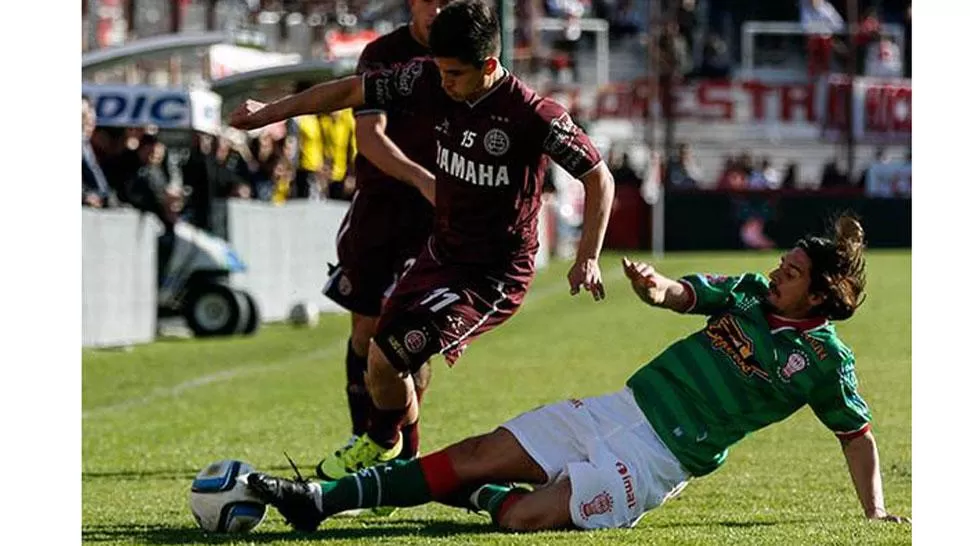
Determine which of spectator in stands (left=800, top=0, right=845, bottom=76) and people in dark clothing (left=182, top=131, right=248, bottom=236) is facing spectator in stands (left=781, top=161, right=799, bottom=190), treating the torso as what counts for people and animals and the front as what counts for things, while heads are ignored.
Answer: spectator in stands (left=800, top=0, right=845, bottom=76)

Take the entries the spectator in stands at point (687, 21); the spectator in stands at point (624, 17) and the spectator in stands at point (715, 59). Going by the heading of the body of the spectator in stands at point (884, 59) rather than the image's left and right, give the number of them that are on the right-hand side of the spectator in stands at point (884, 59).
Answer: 3

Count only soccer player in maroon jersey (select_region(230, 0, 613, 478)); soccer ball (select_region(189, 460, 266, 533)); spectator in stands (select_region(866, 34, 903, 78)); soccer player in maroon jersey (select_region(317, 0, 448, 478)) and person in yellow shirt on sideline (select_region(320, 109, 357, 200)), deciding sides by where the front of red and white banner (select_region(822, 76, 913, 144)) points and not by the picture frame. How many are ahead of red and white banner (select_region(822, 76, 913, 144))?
4

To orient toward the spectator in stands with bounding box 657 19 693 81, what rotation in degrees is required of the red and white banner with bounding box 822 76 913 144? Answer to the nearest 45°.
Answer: approximately 90° to its right

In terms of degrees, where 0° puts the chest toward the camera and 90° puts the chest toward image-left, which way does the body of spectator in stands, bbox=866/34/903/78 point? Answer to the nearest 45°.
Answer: approximately 0°

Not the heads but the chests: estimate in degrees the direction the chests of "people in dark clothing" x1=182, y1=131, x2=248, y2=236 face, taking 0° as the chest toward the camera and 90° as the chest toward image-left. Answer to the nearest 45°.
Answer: approximately 315°

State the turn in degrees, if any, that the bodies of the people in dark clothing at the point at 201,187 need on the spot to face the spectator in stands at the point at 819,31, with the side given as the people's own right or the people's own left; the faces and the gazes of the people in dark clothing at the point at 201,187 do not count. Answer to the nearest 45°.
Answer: approximately 90° to the people's own left

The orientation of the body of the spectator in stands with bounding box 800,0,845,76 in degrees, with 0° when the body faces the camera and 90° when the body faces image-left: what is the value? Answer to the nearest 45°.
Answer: approximately 0°
